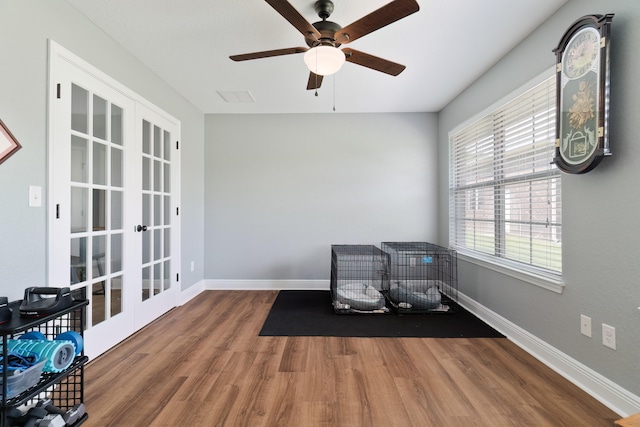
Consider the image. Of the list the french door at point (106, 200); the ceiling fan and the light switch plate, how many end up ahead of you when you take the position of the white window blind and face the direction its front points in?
3

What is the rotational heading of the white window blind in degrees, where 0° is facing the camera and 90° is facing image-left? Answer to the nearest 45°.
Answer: approximately 45°

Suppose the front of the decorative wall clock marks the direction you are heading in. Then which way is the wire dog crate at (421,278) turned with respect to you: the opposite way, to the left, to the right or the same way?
to the left

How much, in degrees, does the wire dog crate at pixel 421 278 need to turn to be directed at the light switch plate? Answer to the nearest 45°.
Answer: approximately 45° to its right

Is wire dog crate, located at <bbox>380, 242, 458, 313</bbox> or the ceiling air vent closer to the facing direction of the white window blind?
the ceiling air vent

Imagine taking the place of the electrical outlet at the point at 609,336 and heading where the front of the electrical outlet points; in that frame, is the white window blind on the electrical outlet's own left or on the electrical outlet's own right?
on the electrical outlet's own right

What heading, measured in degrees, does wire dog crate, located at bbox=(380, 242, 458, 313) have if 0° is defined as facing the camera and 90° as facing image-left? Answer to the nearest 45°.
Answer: approximately 0°

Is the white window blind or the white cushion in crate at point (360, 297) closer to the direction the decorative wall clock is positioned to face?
the white cushion in crate

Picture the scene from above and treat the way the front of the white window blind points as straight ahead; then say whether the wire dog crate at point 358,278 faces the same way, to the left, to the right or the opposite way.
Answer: to the left

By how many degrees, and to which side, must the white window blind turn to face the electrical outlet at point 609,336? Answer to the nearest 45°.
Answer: approximately 90° to its left
